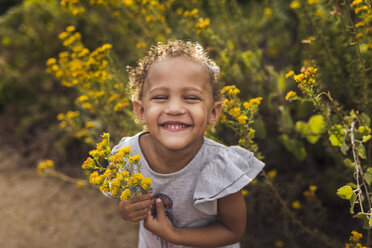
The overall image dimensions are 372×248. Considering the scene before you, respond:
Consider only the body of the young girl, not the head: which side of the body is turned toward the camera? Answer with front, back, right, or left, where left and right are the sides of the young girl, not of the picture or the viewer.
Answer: front

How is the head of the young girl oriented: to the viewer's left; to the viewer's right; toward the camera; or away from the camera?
toward the camera

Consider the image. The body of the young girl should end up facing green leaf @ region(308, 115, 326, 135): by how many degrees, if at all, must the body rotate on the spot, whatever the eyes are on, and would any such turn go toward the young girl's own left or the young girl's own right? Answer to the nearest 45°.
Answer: approximately 135° to the young girl's own left

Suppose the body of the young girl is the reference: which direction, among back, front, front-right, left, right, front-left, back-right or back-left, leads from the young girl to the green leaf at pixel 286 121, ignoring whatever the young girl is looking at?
back-left
